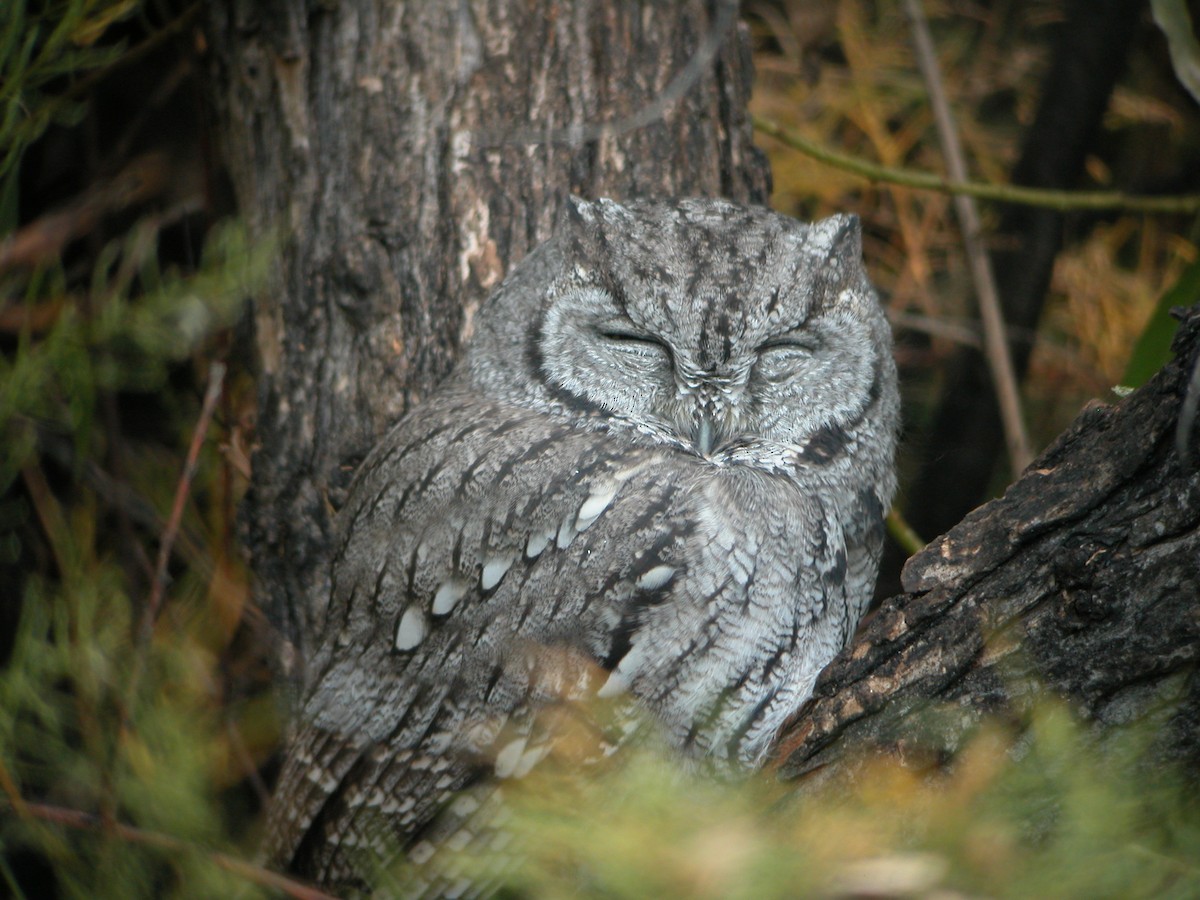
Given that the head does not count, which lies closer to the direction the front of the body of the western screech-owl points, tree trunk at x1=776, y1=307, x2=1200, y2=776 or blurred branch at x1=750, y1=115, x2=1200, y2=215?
the tree trunk

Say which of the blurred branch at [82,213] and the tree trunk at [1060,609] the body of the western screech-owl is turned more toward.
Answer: the tree trunk

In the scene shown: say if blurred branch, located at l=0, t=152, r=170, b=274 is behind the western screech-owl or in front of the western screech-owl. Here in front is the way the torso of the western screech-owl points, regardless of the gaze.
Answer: behind

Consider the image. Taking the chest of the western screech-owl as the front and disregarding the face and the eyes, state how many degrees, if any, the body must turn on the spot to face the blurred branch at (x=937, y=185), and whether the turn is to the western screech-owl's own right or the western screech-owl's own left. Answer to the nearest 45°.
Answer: approximately 90° to the western screech-owl's own left

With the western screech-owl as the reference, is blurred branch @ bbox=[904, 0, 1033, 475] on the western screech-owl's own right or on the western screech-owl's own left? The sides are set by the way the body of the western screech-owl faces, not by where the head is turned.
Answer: on the western screech-owl's own left

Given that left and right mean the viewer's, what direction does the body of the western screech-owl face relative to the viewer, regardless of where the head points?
facing the viewer and to the right of the viewer

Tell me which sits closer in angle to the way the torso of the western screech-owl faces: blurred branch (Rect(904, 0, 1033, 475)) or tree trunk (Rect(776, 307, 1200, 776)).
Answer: the tree trunk
